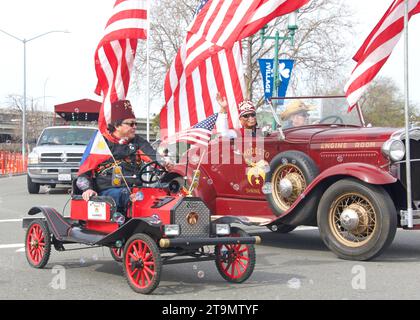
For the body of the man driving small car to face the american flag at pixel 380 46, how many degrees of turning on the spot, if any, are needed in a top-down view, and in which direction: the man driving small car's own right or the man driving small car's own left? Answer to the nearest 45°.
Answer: approximately 45° to the man driving small car's own left

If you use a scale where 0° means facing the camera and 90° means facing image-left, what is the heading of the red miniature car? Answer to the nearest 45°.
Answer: approximately 315°

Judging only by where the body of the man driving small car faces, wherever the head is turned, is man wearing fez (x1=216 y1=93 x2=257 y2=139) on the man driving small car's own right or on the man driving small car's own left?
on the man driving small car's own left

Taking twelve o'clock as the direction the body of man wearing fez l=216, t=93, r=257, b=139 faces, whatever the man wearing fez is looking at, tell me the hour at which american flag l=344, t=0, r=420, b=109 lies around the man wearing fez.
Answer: The american flag is roughly at 11 o'clock from the man wearing fez.

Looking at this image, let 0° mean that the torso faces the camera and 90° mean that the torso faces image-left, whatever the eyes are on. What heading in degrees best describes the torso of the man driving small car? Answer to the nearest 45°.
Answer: approximately 315°
